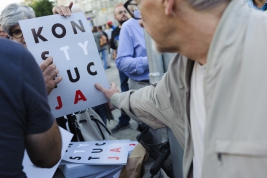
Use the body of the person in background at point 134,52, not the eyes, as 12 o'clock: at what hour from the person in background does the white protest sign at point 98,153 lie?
The white protest sign is roughly at 2 o'clock from the person in background.

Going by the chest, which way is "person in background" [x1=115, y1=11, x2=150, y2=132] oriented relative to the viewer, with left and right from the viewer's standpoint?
facing the viewer and to the right of the viewer

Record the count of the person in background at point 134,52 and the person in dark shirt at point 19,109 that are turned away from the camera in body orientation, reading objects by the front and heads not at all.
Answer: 1

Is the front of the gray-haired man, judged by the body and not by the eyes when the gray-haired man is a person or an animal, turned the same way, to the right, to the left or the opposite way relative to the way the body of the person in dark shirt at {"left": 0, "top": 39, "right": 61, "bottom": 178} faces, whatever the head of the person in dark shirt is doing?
to the left

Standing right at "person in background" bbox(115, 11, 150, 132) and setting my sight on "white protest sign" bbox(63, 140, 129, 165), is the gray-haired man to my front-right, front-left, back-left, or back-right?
front-left

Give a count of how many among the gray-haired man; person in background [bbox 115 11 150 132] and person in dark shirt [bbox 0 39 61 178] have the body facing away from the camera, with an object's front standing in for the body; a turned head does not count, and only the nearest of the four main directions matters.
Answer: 1

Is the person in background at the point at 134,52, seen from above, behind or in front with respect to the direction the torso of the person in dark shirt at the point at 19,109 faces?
in front

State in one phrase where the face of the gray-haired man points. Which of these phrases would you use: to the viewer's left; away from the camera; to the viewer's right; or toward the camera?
to the viewer's left

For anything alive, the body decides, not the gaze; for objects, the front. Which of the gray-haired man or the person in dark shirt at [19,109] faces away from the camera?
the person in dark shirt

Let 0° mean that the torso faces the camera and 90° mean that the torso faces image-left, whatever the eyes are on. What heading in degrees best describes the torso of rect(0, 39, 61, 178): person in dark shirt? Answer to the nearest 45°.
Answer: approximately 180°

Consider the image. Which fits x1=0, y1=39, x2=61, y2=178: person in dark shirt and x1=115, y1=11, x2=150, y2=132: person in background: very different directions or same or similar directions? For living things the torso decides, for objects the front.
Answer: very different directions

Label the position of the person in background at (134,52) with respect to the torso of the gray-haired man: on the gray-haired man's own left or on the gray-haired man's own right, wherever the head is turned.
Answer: on the gray-haired man's own right

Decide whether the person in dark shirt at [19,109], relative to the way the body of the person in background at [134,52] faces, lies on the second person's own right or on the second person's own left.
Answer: on the second person's own right

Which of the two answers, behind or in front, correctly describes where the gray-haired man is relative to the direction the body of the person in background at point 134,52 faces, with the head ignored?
in front

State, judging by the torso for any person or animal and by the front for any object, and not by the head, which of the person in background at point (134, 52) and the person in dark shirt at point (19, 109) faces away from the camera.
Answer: the person in dark shirt
